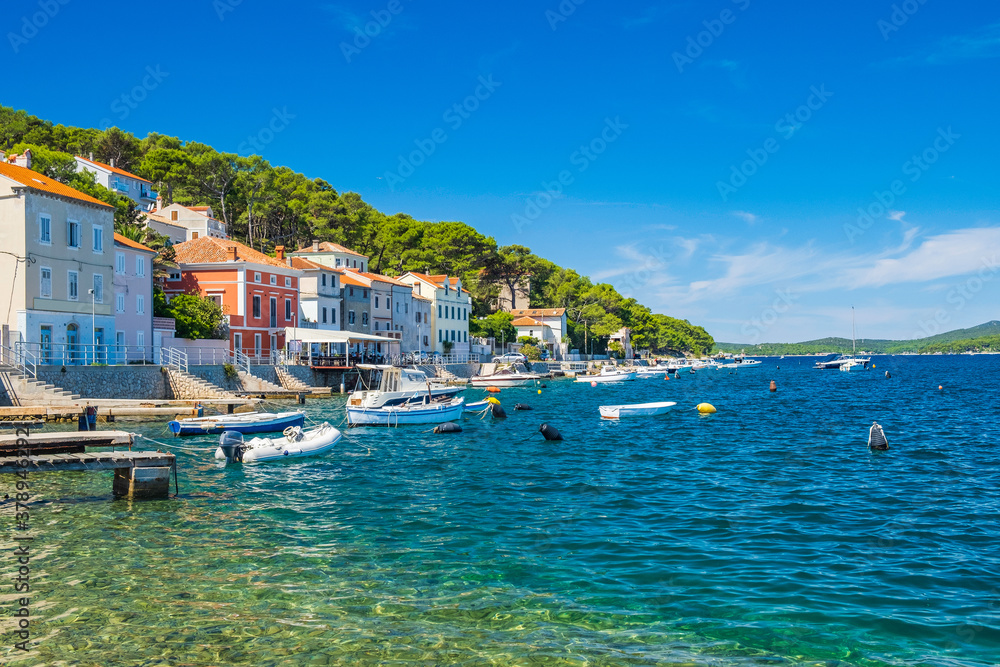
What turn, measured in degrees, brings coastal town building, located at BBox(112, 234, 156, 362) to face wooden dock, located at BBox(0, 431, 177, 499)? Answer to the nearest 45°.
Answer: approximately 45° to its right

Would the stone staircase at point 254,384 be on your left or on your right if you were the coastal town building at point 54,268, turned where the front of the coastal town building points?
on your left

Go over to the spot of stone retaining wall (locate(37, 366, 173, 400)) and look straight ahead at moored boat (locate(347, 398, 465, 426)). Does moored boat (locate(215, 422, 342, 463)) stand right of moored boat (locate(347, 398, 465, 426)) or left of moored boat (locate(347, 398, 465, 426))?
right

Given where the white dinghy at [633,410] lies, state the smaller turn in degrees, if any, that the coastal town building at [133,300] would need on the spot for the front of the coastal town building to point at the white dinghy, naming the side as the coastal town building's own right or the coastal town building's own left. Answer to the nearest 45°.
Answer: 0° — it already faces it

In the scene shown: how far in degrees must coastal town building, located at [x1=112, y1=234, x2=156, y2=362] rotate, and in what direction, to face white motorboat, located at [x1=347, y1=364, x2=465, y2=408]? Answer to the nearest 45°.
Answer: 0° — it already faces it
